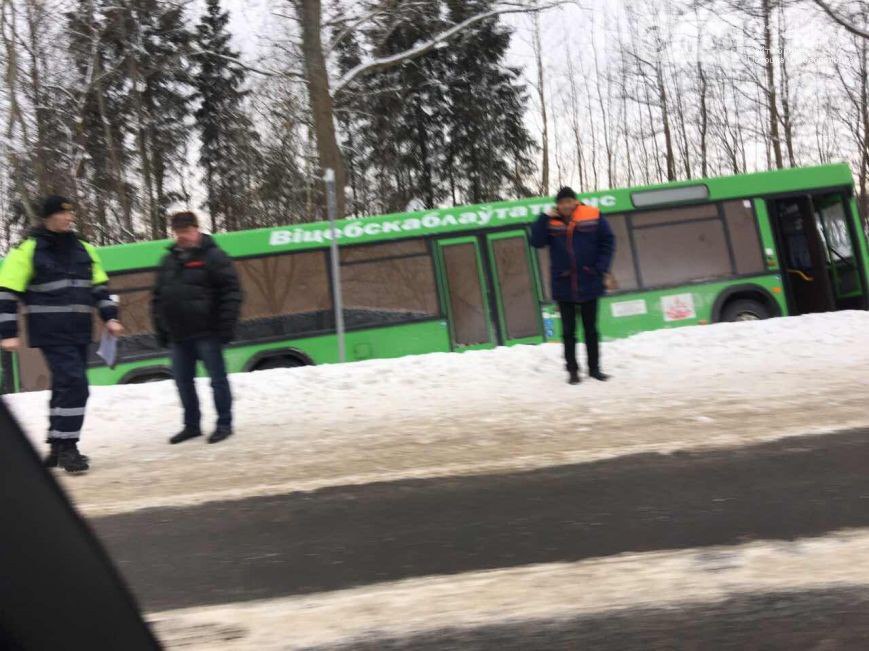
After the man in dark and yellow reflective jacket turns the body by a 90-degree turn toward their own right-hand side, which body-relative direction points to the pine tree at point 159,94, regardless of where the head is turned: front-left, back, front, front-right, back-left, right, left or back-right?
back-right

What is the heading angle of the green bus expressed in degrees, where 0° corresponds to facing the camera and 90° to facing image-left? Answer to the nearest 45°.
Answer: approximately 270°

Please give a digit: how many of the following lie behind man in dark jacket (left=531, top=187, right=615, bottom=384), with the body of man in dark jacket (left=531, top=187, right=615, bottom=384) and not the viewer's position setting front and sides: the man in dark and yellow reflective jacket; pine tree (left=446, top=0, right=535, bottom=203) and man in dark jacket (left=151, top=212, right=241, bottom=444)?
1

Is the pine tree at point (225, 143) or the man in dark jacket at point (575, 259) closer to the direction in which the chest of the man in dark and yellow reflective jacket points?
the man in dark jacket

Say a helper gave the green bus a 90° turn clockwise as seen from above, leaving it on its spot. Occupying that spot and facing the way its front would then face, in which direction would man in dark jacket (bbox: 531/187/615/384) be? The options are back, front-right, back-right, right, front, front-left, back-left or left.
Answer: front

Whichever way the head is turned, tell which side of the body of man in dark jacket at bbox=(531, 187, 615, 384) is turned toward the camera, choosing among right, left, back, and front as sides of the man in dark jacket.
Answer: front

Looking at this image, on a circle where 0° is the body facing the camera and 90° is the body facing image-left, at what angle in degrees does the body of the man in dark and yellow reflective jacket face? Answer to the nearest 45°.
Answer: approximately 315°

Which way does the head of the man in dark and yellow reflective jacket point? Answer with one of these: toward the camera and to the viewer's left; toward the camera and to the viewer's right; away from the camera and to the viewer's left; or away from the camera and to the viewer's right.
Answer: toward the camera and to the viewer's right

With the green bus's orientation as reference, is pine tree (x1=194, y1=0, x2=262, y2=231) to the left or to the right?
on its left
